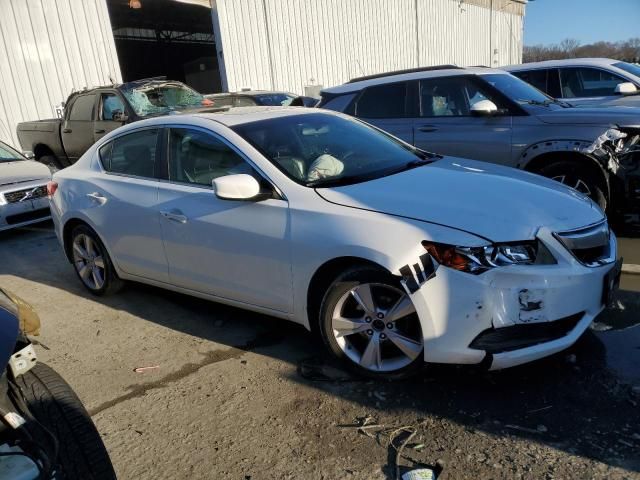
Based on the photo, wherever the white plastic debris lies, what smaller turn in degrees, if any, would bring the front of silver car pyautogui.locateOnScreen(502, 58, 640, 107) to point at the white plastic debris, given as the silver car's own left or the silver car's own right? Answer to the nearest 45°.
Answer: approximately 45° to the silver car's own right

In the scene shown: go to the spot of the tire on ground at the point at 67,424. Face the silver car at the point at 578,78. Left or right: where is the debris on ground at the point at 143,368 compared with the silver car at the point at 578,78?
left

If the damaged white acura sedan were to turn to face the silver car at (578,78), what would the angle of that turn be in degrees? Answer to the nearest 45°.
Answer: approximately 90° to its left

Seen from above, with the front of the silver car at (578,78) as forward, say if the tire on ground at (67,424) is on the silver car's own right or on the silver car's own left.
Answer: on the silver car's own right

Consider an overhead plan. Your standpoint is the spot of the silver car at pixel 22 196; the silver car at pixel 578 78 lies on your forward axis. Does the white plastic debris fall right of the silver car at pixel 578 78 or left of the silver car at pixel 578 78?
right

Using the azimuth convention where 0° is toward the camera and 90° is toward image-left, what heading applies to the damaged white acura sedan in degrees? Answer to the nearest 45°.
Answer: approximately 315°
